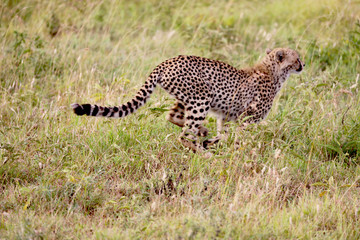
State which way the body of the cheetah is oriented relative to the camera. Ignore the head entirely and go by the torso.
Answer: to the viewer's right
